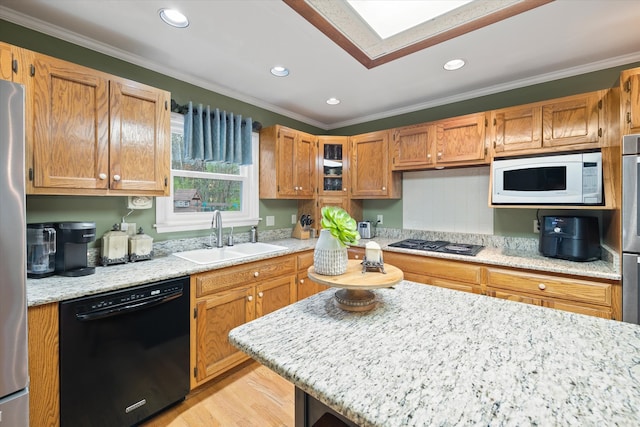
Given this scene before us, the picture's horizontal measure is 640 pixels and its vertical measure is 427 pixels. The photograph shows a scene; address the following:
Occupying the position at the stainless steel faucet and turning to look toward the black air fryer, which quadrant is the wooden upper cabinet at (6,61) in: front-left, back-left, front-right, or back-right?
back-right

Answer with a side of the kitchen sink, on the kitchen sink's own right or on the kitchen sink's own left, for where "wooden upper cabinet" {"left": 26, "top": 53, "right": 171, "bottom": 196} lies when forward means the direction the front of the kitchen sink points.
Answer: on the kitchen sink's own right

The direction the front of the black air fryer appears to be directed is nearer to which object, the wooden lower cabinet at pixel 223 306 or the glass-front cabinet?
the wooden lower cabinet

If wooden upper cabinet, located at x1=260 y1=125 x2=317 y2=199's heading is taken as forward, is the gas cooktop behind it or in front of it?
in front

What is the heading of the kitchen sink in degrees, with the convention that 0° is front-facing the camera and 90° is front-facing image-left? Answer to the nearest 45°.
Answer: approximately 315°

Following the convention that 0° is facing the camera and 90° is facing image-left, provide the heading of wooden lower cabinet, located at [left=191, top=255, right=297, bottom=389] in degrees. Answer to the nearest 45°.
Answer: approximately 315°

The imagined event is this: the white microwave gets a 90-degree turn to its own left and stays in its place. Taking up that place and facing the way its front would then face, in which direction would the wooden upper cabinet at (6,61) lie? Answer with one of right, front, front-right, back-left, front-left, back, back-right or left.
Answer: back-right

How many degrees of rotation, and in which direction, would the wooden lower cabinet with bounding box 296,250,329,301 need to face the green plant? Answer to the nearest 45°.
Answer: approximately 45° to its right

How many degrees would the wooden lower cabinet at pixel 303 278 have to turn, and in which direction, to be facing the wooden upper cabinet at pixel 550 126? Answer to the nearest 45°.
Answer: approximately 45° to its left
